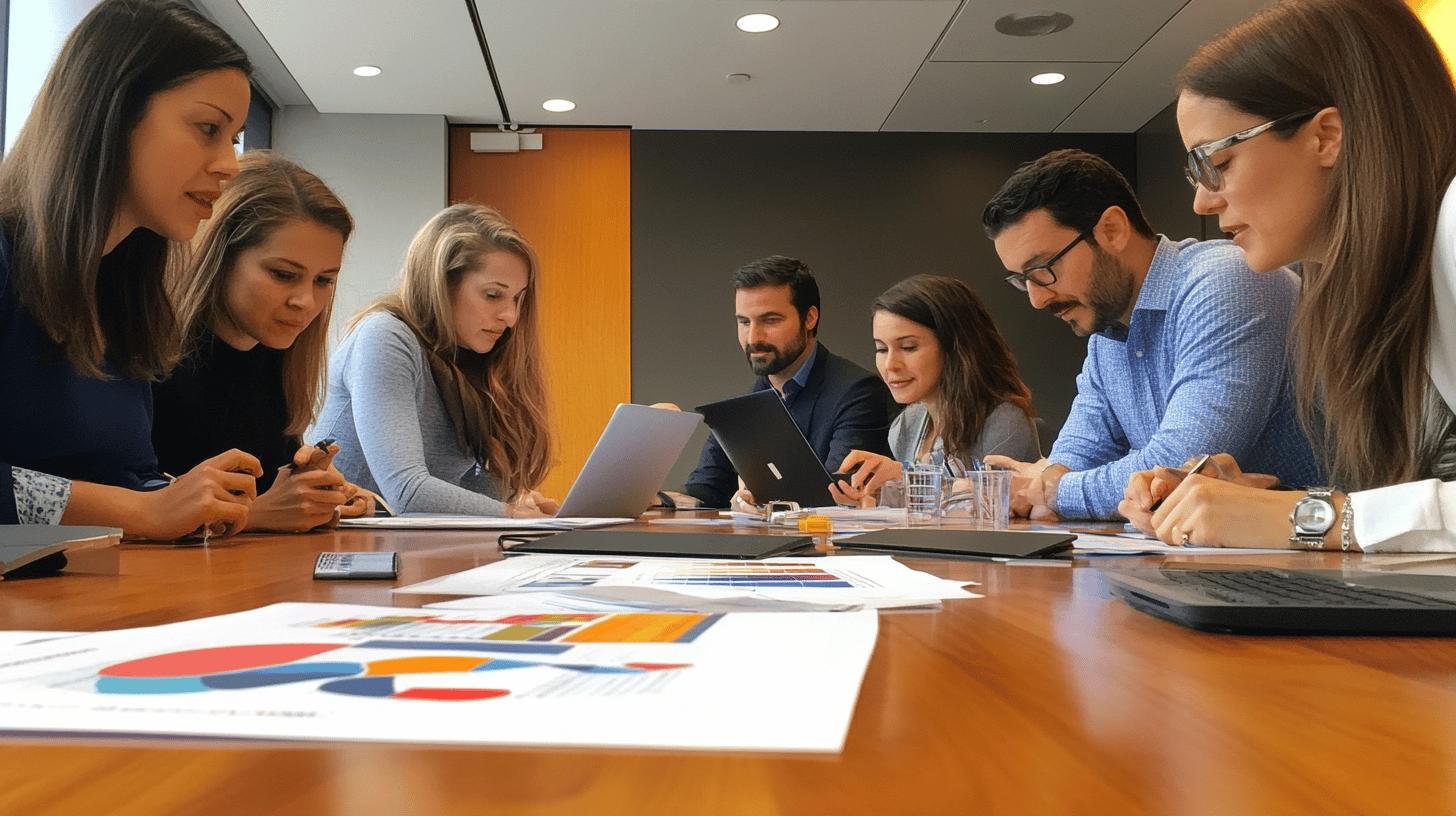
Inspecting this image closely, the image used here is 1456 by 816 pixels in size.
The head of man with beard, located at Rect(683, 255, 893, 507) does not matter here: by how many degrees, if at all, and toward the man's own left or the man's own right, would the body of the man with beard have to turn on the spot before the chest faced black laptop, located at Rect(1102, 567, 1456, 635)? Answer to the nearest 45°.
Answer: approximately 45° to the man's own left

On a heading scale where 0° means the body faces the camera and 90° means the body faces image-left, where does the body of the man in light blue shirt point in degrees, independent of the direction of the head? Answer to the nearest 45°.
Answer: approximately 45°

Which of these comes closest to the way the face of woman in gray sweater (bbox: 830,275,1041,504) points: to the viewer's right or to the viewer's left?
to the viewer's left

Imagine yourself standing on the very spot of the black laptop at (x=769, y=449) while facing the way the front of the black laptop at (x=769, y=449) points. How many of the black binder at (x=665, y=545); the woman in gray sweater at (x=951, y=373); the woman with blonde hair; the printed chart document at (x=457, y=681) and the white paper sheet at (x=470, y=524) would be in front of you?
1

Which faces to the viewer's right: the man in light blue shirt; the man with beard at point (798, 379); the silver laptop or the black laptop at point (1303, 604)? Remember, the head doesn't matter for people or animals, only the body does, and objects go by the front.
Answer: the black laptop

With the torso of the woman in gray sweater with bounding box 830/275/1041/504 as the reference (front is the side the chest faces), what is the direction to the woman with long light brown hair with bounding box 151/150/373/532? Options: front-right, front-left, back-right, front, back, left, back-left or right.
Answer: front

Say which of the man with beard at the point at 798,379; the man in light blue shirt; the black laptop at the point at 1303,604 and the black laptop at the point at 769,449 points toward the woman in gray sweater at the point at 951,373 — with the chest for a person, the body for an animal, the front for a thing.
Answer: the black laptop at the point at 769,449

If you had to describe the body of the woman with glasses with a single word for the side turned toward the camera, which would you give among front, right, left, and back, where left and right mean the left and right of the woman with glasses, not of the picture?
left

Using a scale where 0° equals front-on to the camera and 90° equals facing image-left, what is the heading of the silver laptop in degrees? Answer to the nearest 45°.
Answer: approximately 135°

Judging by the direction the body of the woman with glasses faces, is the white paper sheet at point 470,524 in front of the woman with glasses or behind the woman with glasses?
in front

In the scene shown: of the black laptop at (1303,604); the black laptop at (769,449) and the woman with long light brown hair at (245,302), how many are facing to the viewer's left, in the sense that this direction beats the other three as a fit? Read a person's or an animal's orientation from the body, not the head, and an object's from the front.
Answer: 0

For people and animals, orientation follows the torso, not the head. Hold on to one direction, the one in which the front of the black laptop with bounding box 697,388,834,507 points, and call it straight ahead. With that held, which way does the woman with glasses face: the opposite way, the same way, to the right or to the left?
to the left

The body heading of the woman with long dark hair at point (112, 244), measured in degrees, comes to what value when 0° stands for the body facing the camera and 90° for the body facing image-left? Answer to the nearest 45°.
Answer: approximately 270°

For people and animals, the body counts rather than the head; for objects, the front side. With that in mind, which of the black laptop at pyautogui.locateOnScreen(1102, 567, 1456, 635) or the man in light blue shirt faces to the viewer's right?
the black laptop

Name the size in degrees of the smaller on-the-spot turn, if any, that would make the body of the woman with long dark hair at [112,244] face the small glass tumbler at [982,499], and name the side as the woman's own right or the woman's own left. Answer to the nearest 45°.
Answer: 0° — they already face it
